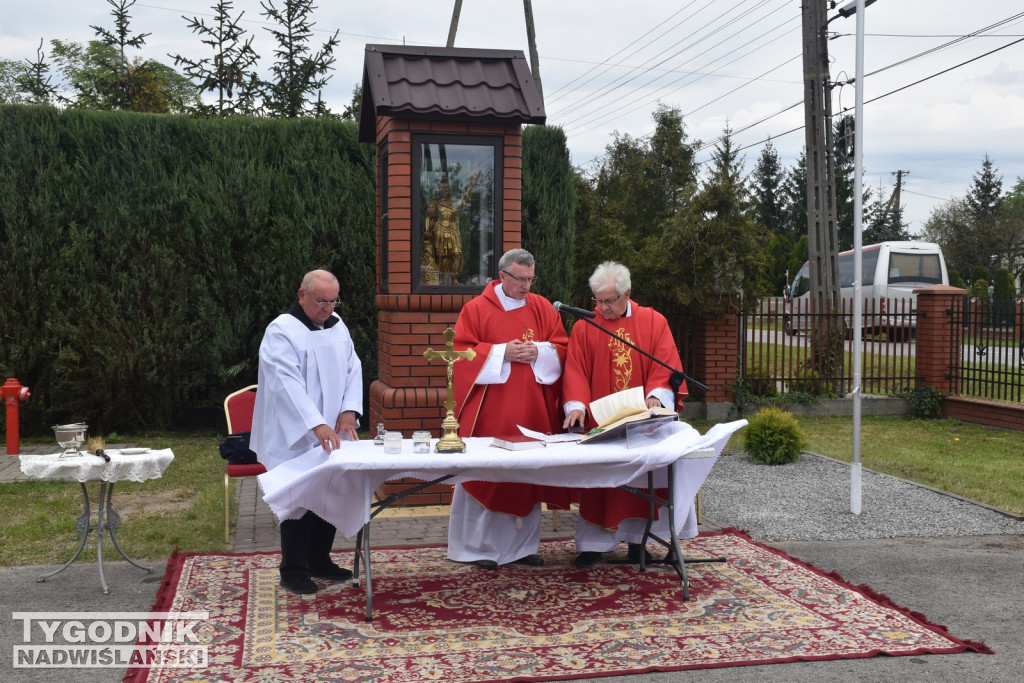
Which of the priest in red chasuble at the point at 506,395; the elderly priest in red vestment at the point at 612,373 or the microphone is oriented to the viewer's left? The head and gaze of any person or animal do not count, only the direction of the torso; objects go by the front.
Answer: the microphone

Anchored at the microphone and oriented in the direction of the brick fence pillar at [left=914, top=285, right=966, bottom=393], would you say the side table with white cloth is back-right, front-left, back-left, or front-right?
back-left

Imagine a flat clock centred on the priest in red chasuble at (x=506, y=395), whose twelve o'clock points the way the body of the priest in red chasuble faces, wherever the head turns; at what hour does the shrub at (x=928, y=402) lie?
The shrub is roughly at 9 o'clock from the priest in red chasuble.

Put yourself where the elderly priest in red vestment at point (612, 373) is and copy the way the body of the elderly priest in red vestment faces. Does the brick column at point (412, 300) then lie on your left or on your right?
on your right

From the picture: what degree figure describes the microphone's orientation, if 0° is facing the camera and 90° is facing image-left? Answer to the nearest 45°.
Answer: approximately 90°

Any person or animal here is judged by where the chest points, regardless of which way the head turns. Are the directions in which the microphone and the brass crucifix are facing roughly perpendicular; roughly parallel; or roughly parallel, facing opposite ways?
roughly perpendicular

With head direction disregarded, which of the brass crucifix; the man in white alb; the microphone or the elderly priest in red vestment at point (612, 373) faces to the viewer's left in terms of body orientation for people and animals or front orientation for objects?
the microphone

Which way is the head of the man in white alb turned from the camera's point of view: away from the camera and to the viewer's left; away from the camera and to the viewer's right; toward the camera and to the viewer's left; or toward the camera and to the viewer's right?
toward the camera and to the viewer's right

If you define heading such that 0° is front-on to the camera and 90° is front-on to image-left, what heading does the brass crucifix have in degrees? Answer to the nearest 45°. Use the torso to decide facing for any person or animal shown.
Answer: approximately 0°

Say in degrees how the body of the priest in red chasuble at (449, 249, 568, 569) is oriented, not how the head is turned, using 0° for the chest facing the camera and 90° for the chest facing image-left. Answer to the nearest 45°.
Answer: approximately 315°

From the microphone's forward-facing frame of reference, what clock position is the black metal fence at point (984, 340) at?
The black metal fence is roughly at 4 o'clock from the microphone.

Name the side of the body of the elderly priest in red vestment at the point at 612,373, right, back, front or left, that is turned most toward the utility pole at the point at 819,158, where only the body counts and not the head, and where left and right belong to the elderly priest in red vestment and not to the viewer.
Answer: back

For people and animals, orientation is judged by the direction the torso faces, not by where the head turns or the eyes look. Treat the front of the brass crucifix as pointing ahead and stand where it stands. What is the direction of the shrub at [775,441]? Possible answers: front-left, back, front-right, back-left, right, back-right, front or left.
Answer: back-left

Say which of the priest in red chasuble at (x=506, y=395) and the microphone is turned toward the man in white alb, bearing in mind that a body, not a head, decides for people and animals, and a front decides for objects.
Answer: the microphone
